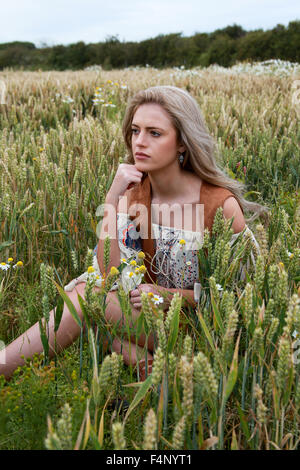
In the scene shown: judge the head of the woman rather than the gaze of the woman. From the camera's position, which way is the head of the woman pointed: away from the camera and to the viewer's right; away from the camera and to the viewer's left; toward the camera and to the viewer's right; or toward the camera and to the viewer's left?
toward the camera and to the viewer's left
